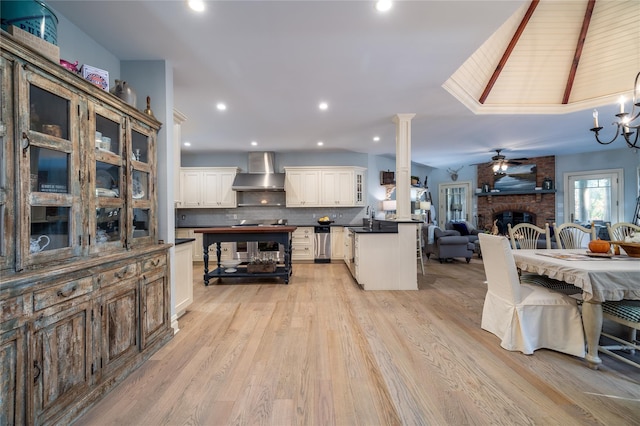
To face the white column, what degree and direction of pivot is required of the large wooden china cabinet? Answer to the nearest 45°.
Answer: approximately 45° to its left

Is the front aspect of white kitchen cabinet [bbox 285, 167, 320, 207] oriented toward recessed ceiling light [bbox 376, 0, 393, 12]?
yes

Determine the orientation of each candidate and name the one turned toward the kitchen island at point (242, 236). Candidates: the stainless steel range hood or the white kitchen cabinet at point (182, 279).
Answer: the stainless steel range hood

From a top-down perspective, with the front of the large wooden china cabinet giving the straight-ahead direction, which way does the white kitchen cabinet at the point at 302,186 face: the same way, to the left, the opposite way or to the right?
to the right

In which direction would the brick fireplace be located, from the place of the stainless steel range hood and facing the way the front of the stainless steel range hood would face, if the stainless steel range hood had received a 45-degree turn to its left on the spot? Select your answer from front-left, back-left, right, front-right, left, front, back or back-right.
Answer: front-left

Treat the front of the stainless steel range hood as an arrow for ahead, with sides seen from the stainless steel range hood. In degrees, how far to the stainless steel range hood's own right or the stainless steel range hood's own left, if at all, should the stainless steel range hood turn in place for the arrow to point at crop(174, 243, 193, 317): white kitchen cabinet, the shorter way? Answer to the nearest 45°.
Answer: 0° — it already faces it

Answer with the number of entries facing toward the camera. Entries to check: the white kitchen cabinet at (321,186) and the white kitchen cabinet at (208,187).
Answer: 2

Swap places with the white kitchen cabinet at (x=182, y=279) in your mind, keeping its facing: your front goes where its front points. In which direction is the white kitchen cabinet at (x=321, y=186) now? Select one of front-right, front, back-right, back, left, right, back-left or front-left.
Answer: left

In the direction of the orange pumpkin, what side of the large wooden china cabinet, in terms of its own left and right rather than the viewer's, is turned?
front

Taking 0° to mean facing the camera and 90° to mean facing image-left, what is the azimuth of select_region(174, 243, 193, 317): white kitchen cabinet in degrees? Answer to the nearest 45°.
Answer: approximately 315°

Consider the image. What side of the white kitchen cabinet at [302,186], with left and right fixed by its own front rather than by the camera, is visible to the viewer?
front

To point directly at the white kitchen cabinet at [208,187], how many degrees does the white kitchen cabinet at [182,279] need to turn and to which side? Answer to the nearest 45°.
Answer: approximately 135° to its left

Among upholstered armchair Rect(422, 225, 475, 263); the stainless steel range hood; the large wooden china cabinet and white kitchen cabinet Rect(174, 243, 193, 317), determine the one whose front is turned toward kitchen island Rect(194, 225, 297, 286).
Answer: the stainless steel range hood

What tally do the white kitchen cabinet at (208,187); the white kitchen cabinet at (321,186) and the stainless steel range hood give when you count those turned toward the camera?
3

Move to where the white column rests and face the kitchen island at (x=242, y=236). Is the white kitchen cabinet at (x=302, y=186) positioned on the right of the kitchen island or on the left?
right
